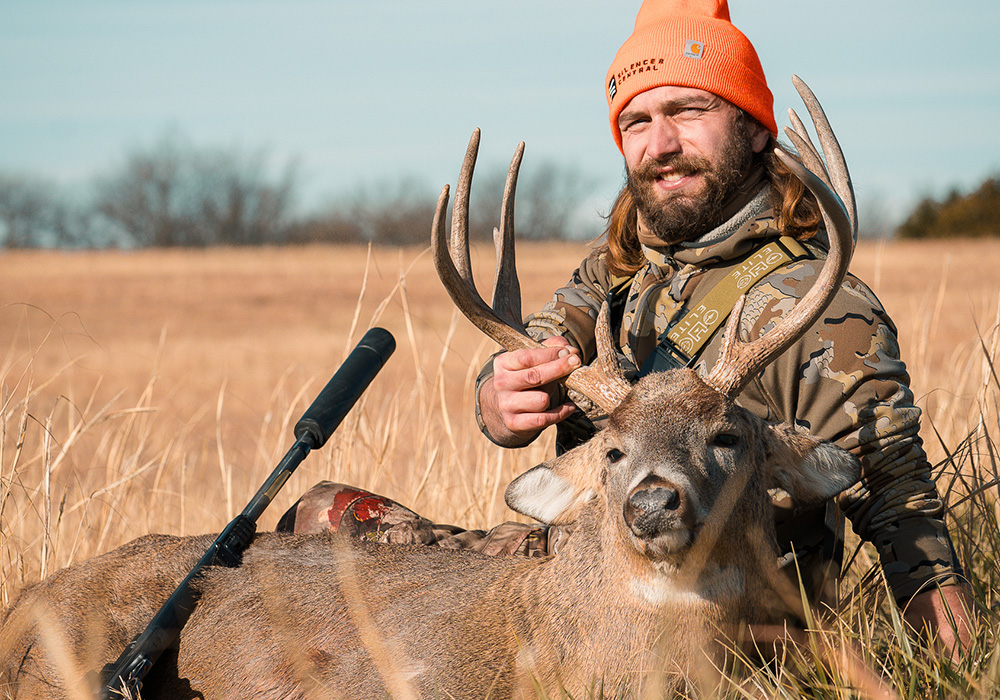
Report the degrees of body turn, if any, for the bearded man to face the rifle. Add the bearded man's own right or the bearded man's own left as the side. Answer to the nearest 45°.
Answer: approximately 45° to the bearded man's own right

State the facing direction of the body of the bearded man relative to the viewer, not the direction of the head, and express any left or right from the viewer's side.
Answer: facing the viewer and to the left of the viewer
